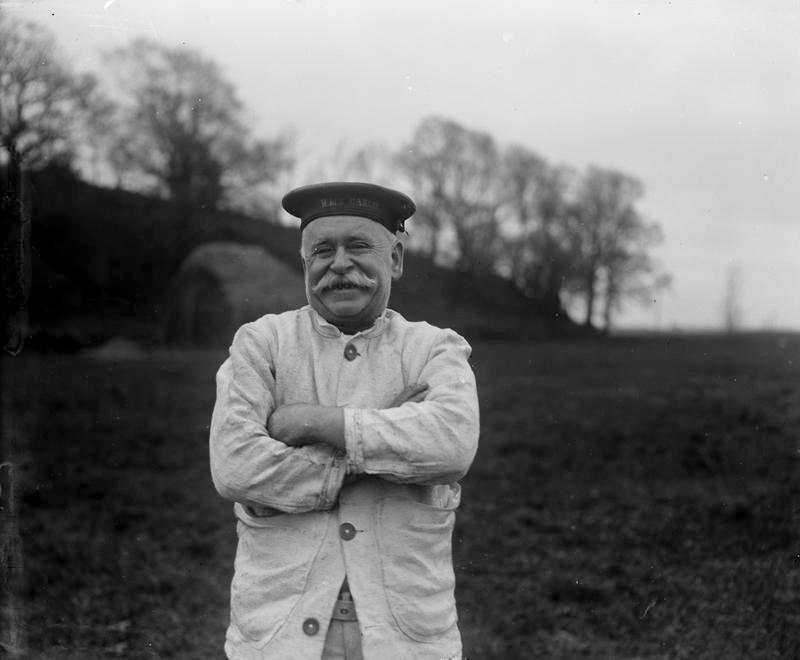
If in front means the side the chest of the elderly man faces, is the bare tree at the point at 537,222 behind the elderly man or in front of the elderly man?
behind

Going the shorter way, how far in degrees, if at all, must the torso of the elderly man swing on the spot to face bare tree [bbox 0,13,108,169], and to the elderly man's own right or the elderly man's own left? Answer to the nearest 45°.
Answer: approximately 135° to the elderly man's own right

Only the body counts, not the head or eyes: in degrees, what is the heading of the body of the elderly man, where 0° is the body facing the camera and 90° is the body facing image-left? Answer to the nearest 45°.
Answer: approximately 0°

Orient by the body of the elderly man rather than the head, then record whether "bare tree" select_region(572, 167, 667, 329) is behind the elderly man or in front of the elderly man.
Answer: behind

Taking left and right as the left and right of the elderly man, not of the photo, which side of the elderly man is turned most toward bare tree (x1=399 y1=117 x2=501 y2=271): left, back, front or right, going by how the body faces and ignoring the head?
back

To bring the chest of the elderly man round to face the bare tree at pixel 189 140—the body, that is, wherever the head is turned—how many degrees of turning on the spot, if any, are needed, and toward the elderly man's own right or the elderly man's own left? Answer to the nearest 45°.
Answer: approximately 180°
